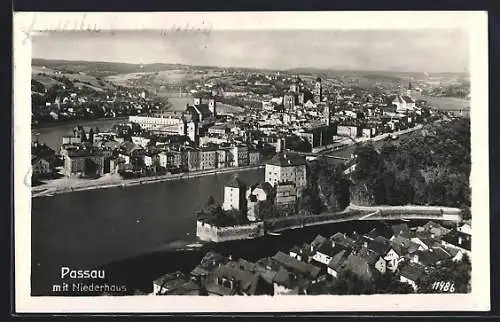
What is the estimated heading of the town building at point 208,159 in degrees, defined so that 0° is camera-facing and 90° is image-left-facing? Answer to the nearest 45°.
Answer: approximately 0°

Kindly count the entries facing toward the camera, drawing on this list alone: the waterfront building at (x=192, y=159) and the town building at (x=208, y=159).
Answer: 2
